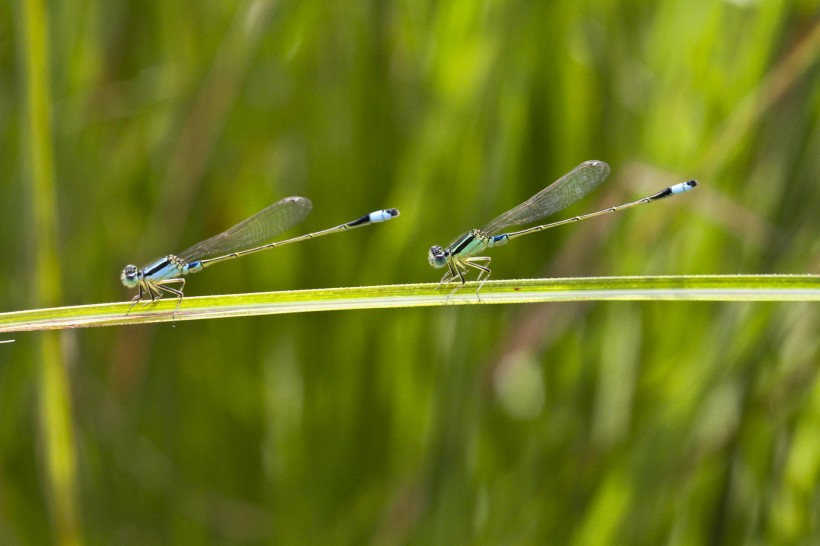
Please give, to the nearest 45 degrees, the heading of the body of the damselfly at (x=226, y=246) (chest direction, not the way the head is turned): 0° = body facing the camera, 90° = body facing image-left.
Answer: approximately 90°

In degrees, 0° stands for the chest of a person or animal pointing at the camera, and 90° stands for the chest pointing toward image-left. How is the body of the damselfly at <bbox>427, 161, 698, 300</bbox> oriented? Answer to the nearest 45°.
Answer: approximately 90°

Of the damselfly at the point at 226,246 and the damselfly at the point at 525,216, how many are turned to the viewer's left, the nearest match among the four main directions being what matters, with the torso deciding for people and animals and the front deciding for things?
2
